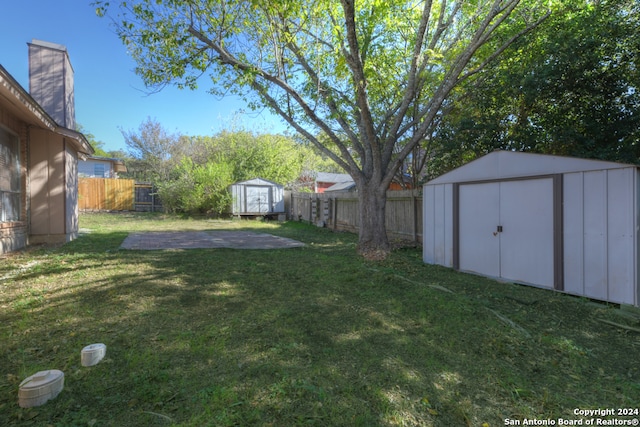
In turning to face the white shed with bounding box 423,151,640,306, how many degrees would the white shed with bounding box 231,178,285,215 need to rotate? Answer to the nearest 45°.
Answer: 0° — it already faces it

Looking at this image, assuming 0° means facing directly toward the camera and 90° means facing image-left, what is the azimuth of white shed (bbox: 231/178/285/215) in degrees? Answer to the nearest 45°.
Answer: approximately 0°

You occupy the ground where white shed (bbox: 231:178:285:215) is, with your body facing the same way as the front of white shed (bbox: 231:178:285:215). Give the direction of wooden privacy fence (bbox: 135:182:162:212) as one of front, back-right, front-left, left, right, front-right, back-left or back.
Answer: back-right

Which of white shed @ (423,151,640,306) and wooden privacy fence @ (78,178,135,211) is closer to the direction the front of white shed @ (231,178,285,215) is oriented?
the white shed

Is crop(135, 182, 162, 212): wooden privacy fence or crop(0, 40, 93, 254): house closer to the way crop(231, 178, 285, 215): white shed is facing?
the house

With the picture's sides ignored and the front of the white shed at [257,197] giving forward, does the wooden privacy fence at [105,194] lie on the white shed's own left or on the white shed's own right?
on the white shed's own right

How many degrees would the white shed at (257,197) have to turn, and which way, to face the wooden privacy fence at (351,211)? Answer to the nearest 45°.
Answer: approximately 45° to its left

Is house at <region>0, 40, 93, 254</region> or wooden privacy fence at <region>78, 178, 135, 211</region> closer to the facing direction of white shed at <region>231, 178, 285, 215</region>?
the house
